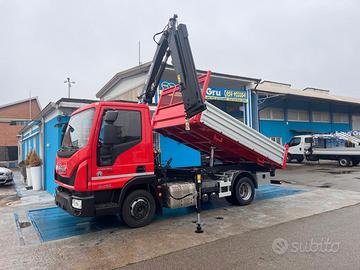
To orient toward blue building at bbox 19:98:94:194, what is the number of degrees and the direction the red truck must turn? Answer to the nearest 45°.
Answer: approximately 90° to its right

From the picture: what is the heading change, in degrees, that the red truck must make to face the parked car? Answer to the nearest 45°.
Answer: approximately 90° to its right

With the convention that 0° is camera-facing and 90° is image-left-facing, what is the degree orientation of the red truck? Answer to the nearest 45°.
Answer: approximately 45°

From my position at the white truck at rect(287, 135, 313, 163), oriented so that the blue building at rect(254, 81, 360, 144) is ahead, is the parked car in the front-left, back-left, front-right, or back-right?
back-left

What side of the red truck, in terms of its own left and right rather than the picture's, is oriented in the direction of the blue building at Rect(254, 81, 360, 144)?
back

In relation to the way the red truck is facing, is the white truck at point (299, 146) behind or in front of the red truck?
behind

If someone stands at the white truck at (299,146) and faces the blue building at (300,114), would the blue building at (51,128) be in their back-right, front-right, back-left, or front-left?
back-left
